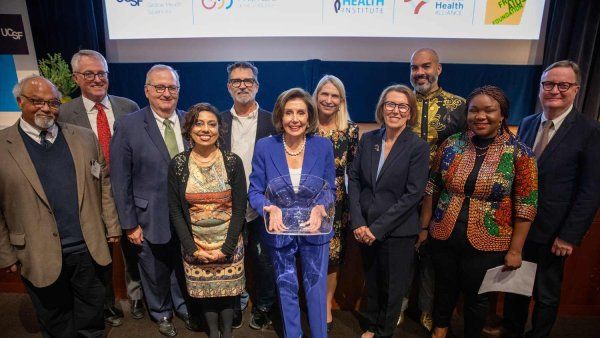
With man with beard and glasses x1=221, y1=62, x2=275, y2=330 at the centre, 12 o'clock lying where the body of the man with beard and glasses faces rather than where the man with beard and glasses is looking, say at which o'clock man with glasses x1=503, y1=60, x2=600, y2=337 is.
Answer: The man with glasses is roughly at 10 o'clock from the man with beard and glasses.

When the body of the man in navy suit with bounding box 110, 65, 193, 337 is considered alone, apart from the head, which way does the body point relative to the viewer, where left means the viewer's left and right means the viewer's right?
facing the viewer and to the right of the viewer

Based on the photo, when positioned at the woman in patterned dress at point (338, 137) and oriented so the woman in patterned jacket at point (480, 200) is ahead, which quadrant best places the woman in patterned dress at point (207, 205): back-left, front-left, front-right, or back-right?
back-right

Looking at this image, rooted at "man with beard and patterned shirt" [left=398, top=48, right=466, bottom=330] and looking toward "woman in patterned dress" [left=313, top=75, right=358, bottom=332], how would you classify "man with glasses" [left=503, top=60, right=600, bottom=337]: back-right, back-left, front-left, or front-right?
back-left

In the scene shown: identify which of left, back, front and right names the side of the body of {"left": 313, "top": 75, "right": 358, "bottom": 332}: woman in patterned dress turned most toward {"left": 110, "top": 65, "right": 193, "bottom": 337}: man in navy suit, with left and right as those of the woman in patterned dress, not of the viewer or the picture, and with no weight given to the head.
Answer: right

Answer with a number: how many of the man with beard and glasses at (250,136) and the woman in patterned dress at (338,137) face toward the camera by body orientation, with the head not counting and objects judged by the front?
2

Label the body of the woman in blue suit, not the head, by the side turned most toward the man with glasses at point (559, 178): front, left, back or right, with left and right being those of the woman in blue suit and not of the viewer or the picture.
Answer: left
